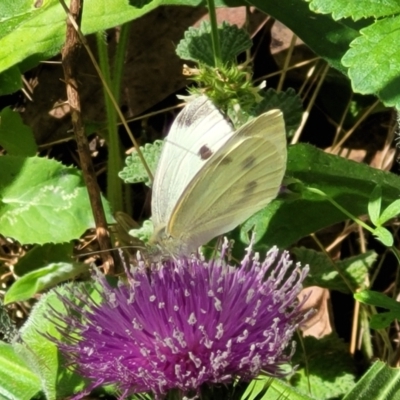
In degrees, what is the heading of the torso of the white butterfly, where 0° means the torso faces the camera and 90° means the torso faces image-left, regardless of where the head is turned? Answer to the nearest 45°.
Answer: approximately 45°

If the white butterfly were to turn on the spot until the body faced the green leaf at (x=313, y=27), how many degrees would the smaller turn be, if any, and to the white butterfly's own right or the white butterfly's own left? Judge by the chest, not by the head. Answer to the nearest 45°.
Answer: approximately 180°

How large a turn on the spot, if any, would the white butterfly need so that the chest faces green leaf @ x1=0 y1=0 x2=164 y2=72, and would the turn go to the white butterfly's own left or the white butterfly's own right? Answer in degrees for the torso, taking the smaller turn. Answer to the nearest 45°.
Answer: approximately 90° to the white butterfly's own right
